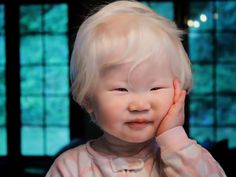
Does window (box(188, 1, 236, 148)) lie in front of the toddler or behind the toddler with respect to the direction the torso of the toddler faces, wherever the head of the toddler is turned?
behind

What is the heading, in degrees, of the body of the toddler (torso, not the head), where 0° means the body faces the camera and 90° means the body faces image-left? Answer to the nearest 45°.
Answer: approximately 0°

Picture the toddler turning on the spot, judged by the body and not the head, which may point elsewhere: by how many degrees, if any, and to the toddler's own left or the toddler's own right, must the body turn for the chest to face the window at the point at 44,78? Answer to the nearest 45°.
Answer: approximately 180°
